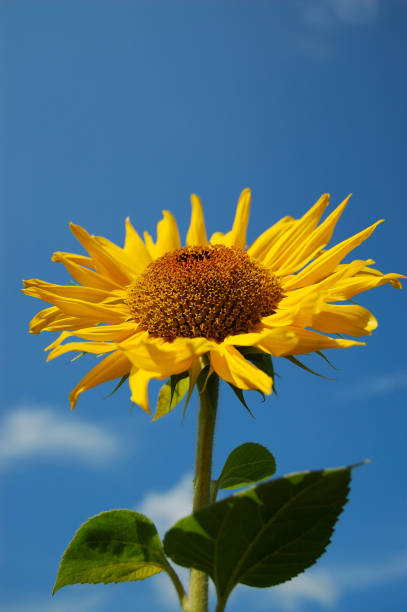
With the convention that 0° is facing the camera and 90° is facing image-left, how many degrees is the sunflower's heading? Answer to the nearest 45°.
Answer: approximately 0°
